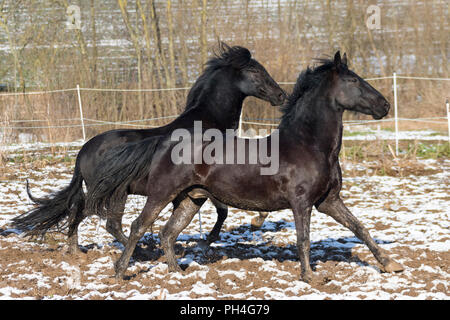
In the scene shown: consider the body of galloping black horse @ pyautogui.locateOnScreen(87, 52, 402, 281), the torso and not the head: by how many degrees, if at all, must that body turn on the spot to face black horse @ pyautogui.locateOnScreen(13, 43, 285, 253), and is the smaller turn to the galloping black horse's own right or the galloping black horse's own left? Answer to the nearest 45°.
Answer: approximately 135° to the galloping black horse's own left

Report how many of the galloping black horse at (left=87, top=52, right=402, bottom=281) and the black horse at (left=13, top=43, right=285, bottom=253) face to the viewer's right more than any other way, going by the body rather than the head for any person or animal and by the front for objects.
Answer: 2

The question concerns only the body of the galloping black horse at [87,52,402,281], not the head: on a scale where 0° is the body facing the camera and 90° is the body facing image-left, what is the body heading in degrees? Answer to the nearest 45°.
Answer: approximately 270°

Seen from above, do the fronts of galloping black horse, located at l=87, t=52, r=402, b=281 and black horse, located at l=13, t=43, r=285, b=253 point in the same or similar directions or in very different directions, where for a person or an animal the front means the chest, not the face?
same or similar directions

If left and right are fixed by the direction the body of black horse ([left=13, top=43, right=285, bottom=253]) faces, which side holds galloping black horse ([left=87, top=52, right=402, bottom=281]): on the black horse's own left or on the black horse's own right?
on the black horse's own right

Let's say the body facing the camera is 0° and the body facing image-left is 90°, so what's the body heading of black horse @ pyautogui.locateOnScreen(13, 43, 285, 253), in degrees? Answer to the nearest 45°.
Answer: approximately 270°
